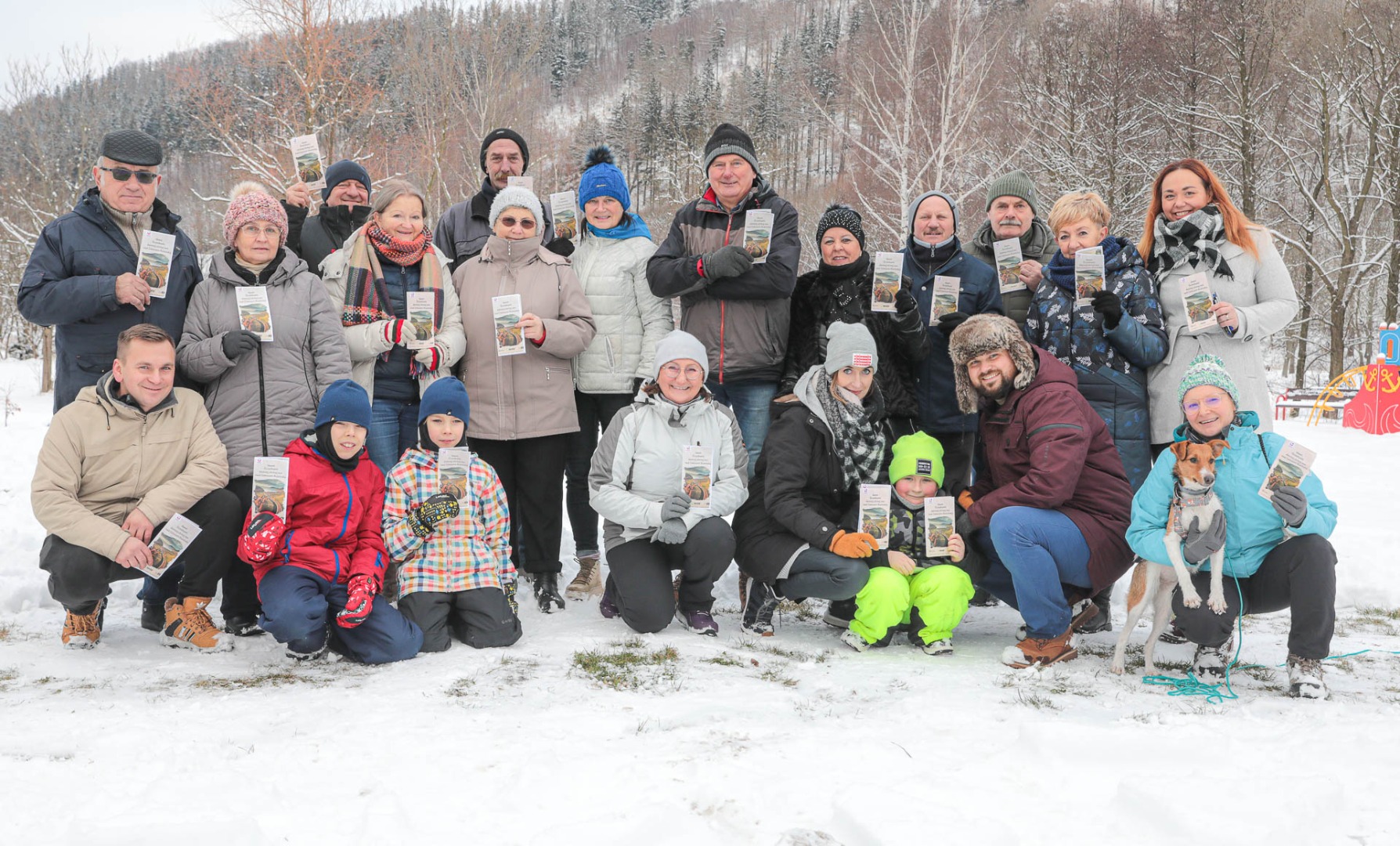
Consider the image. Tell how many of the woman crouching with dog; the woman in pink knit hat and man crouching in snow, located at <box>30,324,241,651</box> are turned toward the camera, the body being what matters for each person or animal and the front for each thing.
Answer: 3

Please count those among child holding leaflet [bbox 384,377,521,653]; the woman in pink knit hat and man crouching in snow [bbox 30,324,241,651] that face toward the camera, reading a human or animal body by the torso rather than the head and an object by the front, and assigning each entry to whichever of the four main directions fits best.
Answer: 3

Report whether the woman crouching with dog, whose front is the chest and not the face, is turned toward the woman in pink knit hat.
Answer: no

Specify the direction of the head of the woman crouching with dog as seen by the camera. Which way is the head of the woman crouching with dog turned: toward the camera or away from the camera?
toward the camera

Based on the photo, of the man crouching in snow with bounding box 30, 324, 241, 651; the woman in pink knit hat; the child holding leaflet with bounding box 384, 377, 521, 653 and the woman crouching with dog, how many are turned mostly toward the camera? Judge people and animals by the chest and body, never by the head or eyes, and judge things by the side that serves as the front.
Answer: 4

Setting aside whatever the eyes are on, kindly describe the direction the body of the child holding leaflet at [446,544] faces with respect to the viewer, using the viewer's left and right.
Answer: facing the viewer

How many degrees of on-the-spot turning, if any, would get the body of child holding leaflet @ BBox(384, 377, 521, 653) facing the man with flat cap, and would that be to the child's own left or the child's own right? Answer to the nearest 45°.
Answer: approximately 90° to the child's own right

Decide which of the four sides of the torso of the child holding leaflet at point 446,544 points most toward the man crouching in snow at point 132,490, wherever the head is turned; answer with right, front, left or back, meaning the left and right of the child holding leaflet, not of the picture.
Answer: right

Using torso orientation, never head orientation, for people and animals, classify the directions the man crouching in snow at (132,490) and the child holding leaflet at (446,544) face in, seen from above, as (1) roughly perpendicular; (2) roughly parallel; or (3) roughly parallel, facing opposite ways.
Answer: roughly parallel

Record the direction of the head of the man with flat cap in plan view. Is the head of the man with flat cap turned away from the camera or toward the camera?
toward the camera

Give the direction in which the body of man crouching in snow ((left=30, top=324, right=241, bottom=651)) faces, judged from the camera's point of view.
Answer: toward the camera

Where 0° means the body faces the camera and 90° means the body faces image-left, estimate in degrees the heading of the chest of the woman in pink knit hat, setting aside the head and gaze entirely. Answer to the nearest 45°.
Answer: approximately 0°

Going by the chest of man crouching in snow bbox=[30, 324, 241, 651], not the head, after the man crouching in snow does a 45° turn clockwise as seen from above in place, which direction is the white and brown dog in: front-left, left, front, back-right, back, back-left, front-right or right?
left

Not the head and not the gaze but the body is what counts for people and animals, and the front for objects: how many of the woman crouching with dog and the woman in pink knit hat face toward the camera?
2
